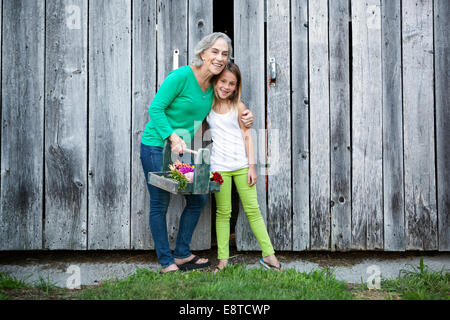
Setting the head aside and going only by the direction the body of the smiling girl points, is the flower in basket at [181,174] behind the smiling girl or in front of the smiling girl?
in front

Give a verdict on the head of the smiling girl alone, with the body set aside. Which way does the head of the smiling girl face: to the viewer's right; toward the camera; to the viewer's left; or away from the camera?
toward the camera

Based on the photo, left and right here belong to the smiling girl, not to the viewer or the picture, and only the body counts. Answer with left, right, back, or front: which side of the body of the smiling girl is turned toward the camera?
front

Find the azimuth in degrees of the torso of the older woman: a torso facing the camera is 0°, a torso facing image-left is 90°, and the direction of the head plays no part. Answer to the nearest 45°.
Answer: approximately 315°

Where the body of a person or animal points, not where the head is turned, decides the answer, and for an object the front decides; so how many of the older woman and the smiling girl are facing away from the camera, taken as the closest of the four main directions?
0
